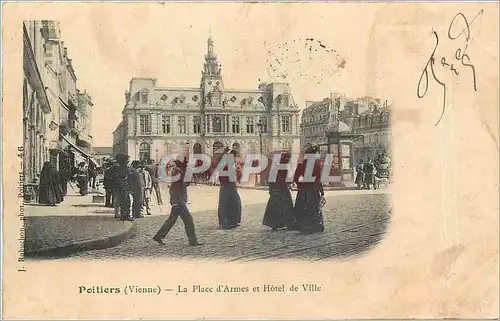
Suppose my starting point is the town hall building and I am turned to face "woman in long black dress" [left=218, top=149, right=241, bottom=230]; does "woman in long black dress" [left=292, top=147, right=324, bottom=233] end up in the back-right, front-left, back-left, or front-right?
front-left

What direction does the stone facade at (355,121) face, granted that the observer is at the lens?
facing the viewer and to the left of the viewer

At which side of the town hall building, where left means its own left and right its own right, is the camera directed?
front

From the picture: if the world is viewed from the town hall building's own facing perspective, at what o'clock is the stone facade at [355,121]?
The stone facade is roughly at 9 o'clock from the town hall building.

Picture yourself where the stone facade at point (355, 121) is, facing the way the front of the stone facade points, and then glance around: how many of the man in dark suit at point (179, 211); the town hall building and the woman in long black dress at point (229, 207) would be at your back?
0
